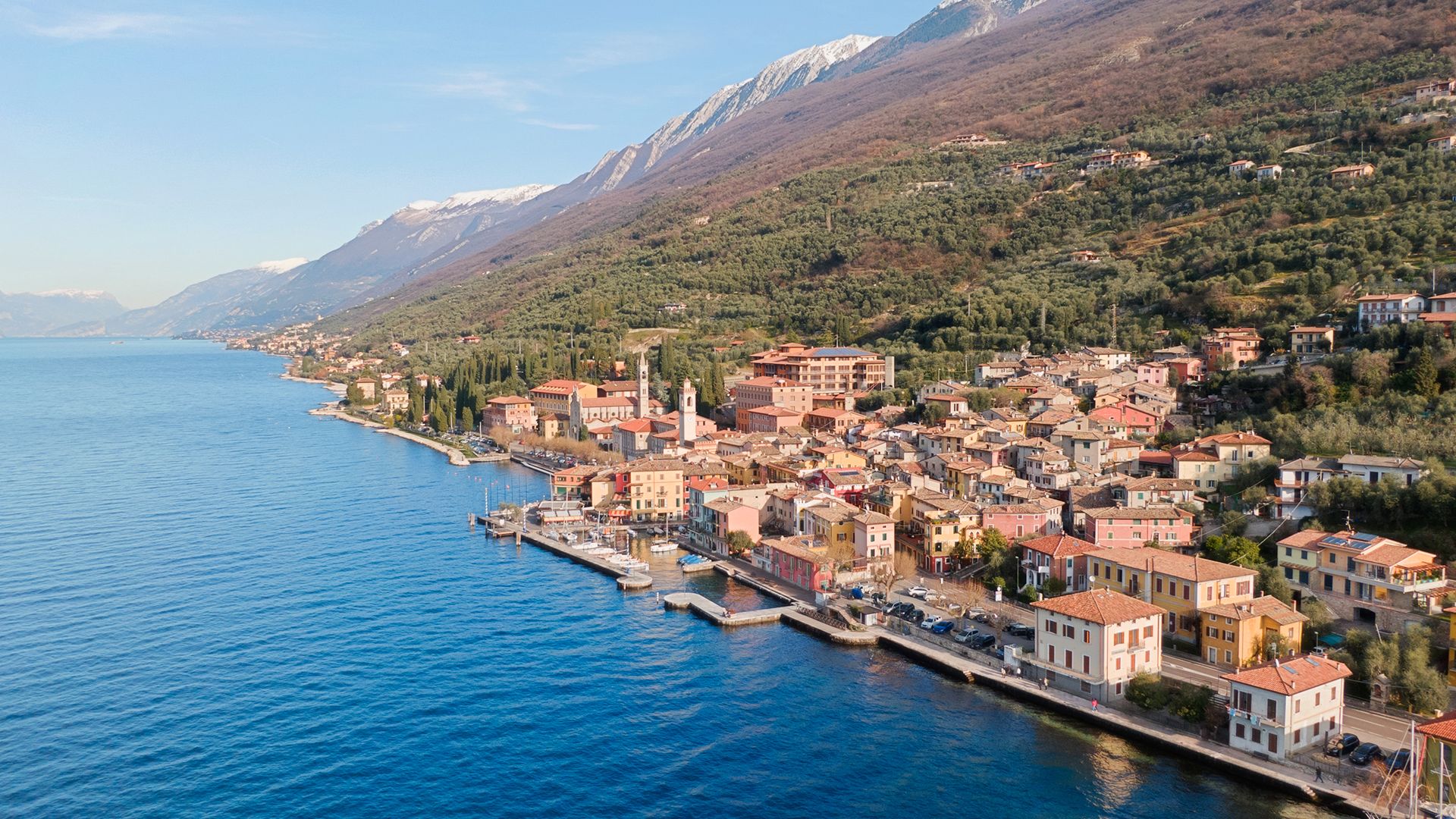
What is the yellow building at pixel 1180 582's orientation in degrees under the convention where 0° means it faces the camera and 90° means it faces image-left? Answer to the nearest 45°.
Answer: approximately 45°

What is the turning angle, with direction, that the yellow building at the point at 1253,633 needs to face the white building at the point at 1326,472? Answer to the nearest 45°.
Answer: approximately 135° to its right

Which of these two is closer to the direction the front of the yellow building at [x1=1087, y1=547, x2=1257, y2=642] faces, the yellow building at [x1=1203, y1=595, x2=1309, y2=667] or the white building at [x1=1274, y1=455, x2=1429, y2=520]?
the yellow building

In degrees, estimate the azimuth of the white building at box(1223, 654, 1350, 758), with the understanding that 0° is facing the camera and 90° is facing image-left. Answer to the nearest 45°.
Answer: approximately 45°

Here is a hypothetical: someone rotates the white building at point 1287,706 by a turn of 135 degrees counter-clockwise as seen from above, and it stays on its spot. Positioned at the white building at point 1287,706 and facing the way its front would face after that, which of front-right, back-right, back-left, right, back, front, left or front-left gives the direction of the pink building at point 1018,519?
back-left

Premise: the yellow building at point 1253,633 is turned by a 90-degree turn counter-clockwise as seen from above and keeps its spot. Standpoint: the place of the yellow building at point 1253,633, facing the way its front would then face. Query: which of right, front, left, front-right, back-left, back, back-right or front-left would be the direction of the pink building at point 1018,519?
back

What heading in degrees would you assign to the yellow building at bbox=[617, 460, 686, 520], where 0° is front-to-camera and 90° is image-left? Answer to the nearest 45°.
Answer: approximately 0°

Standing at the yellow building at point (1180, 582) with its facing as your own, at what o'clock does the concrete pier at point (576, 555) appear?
The concrete pier is roughly at 2 o'clock from the yellow building.

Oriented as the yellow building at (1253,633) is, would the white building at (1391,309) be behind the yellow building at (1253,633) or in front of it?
behind

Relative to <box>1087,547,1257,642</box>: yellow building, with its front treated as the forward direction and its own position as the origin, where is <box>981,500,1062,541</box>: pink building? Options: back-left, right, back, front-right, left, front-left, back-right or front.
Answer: right

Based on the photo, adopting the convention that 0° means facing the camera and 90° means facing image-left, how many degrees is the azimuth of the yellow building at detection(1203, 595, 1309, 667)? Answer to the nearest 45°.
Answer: approximately 45°
